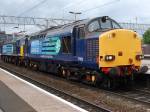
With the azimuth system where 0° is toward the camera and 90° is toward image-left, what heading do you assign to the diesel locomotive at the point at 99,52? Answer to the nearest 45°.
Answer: approximately 315°
